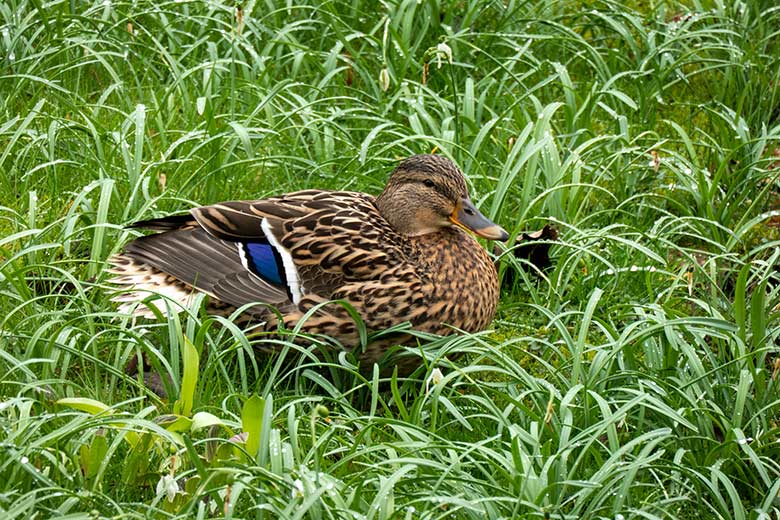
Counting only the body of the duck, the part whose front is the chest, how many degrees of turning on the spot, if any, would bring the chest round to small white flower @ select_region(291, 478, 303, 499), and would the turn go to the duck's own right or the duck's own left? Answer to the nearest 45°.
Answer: approximately 90° to the duck's own right

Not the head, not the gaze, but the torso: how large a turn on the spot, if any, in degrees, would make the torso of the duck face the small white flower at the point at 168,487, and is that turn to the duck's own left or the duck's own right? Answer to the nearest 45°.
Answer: approximately 90° to the duck's own right

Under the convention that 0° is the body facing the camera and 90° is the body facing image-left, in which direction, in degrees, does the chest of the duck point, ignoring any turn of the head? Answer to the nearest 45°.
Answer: approximately 270°
